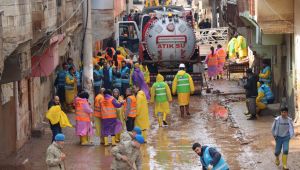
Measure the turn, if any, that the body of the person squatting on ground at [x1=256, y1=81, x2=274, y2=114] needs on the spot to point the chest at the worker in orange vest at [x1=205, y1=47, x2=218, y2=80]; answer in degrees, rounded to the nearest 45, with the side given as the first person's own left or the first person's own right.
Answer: approximately 90° to the first person's own right

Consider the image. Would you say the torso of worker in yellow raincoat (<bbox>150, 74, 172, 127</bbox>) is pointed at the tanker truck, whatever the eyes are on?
yes

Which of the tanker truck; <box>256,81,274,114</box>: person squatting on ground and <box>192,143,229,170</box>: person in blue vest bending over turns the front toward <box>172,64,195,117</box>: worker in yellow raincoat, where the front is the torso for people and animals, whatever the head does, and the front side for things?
<box>256,81,274,114</box>: person squatting on ground

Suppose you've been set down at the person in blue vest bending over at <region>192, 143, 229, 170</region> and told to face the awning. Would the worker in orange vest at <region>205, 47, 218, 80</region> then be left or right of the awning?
right

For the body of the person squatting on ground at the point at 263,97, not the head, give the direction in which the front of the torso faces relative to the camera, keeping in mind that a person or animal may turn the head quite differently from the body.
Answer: to the viewer's left

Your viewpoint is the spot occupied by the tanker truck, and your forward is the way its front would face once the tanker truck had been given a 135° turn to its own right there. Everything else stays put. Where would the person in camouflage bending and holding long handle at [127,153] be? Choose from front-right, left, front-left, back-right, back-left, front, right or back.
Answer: front-right

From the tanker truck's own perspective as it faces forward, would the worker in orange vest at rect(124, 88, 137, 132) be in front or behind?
behind
